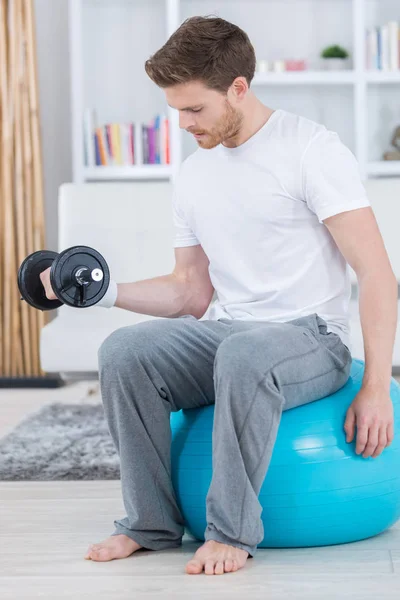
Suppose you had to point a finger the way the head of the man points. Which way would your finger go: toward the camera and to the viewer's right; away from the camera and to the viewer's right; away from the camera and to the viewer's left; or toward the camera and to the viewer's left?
toward the camera and to the viewer's left

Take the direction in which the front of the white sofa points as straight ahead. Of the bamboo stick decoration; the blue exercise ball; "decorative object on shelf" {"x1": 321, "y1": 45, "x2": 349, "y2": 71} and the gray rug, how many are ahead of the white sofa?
2

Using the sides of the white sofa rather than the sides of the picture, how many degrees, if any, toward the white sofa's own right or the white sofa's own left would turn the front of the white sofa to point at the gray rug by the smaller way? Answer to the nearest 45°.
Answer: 0° — it already faces it

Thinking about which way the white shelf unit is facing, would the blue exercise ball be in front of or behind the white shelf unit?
in front

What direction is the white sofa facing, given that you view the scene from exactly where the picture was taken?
facing the viewer

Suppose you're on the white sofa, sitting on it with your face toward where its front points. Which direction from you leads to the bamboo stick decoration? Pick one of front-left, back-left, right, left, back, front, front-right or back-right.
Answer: back-right

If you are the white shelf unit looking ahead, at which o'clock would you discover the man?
The man is roughly at 12 o'clock from the white shelf unit.

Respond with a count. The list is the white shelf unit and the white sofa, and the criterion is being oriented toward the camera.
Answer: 2

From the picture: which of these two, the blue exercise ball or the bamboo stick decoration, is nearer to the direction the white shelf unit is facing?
the blue exercise ball

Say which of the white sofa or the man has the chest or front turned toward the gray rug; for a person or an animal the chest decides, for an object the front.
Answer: the white sofa

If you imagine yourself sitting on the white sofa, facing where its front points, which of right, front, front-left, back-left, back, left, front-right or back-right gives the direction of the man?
front

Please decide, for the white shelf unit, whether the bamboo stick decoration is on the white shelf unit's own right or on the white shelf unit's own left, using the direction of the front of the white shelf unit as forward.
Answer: on the white shelf unit's own right

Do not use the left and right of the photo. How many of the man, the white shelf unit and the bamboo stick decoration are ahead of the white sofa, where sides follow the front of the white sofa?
1

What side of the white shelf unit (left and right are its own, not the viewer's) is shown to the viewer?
front
